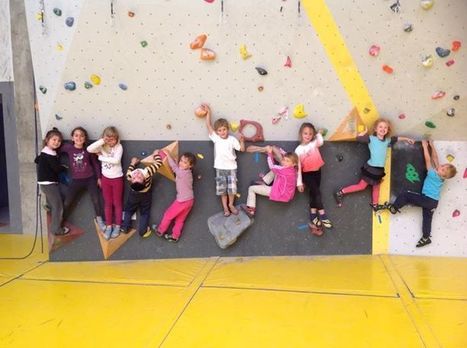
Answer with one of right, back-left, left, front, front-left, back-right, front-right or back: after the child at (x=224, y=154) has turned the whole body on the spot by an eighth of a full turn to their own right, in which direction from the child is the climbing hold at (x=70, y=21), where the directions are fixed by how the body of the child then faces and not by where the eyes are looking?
front-right

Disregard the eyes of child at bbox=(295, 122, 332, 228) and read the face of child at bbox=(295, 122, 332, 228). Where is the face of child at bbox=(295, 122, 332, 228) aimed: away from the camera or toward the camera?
toward the camera

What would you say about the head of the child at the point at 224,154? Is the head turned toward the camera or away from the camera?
toward the camera

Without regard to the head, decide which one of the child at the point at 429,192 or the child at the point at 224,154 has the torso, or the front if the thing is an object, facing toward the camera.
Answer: the child at the point at 224,154

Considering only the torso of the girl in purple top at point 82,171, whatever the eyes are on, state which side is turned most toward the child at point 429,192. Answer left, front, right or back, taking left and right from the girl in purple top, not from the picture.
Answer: left

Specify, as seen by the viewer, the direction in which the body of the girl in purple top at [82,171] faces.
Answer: toward the camera

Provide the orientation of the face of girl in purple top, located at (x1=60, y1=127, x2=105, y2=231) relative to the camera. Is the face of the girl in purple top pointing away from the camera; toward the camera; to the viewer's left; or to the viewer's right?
toward the camera

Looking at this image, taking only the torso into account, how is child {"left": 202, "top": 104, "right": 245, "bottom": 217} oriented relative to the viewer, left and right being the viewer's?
facing the viewer

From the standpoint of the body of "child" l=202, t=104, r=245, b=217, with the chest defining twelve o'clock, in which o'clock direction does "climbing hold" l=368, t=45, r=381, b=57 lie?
The climbing hold is roughly at 9 o'clock from the child.

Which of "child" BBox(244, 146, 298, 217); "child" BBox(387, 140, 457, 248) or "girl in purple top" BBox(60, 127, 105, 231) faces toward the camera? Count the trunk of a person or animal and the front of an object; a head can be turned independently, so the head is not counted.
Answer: the girl in purple top

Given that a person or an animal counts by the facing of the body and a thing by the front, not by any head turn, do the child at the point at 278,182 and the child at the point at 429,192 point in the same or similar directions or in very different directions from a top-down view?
same or similar directions
